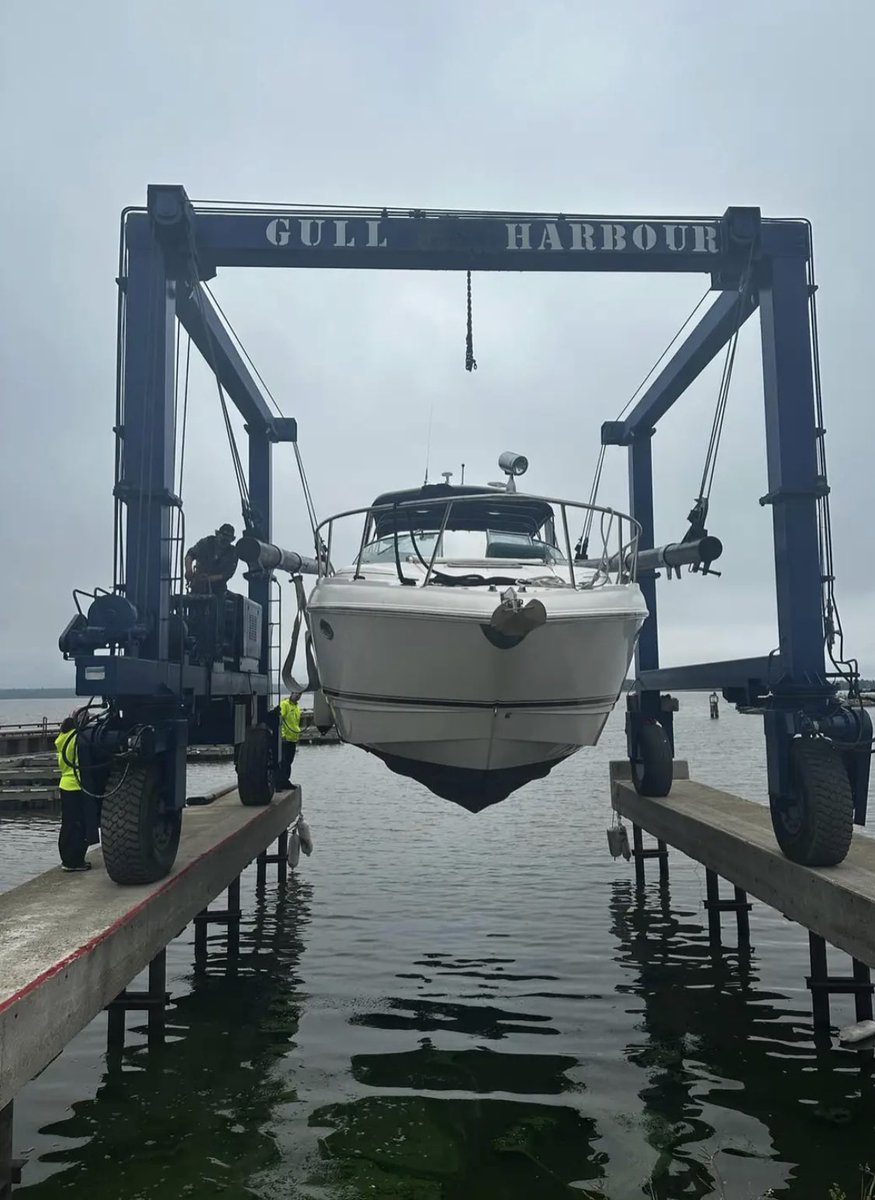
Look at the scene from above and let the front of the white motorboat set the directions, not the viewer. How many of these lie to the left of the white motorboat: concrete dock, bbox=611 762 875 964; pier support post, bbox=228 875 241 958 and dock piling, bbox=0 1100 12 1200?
1

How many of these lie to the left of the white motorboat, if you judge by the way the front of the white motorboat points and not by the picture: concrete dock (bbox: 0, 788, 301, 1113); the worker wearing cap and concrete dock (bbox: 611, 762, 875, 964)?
1

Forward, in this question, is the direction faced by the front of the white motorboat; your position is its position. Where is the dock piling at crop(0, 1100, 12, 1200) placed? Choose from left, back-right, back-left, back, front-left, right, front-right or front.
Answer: front-right

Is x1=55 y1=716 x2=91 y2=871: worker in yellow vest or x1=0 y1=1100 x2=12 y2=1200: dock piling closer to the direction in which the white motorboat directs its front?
the dock piling

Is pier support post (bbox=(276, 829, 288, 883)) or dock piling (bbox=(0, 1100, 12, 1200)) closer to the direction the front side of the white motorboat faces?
the dock piling

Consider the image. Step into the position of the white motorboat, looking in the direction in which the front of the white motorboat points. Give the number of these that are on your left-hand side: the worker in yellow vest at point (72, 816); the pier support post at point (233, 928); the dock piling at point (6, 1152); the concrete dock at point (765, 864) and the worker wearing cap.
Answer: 1

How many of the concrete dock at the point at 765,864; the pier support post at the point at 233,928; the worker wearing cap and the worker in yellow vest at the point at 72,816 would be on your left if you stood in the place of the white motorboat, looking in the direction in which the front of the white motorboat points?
1

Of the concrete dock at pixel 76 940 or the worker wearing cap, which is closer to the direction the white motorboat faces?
the concrete dock

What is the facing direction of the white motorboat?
toward the camera
